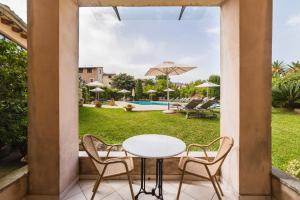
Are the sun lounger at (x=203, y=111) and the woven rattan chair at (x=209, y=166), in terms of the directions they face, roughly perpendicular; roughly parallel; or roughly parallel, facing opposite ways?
roughly parallel

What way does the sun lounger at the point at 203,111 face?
to the viewer's left

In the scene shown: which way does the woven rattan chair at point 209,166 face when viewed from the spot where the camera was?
facing to the left of the viewer

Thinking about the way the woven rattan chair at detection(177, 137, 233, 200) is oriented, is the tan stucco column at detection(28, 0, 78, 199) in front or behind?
in front

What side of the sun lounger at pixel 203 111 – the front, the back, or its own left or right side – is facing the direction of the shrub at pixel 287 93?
back

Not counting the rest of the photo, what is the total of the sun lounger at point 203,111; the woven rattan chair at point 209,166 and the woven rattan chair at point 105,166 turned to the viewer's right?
1

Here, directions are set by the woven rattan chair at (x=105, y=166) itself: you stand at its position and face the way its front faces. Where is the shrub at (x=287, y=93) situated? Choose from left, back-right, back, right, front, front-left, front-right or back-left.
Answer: front-left

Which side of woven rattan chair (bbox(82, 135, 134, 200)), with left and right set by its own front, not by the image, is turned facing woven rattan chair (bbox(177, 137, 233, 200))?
front

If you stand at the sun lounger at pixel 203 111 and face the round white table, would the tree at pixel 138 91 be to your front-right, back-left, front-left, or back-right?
back-right

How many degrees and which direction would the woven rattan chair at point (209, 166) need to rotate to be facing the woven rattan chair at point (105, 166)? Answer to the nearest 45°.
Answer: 0° — it already faces it

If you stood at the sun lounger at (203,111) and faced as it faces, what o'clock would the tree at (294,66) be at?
The tree is roughly at 4 o'clock from the sun lounger.

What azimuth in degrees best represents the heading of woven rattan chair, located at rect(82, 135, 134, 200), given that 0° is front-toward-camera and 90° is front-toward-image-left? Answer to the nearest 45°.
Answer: approximately 270°
